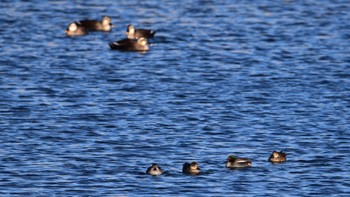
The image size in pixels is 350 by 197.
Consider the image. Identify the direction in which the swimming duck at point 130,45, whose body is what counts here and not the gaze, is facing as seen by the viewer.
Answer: to the viewer's right

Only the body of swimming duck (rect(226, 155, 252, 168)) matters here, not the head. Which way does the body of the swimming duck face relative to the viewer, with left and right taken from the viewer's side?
facing to the left of the viewer

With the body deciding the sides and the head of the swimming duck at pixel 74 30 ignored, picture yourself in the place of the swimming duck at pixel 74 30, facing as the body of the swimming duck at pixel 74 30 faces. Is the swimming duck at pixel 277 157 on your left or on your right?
on your left

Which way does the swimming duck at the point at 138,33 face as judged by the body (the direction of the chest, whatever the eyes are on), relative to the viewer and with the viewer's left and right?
facing to the left of the viewer

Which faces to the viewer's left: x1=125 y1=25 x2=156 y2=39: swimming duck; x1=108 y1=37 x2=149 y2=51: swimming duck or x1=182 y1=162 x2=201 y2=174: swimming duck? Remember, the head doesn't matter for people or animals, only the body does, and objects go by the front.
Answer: x1=125 y1=25 x2=156 y2=39: swimming duck

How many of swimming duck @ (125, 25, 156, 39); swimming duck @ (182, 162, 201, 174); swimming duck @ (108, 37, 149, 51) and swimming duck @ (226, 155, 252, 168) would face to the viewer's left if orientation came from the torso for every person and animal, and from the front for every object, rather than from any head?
2
